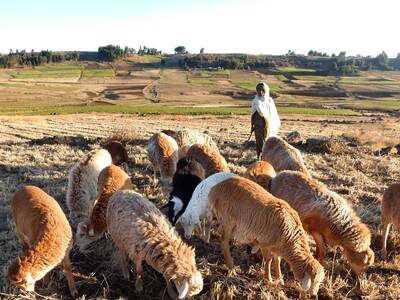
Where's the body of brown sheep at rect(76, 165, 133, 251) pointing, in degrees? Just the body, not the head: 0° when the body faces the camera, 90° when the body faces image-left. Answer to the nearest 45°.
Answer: approximately 45°

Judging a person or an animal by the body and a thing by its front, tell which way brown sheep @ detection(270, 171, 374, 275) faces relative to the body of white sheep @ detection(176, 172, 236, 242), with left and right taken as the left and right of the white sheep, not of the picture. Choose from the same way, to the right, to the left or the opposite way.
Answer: to the left

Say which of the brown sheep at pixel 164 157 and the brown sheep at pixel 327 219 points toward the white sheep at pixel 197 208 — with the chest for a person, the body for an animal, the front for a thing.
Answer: the brown sheep at pixel 164 157

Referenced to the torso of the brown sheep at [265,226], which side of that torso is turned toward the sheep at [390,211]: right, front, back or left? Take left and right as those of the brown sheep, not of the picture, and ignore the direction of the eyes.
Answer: left

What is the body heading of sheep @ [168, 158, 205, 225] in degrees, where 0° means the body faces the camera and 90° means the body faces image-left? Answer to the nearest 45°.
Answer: approximately 45°

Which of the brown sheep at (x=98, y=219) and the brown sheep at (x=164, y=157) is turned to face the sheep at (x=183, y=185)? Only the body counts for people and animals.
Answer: the brown sheep at (x=164, y=157)

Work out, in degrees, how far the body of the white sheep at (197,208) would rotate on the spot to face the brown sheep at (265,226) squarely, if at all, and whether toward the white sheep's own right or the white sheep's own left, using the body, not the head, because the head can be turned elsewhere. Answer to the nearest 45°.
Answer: approximately 90° to the white sheep's own left
